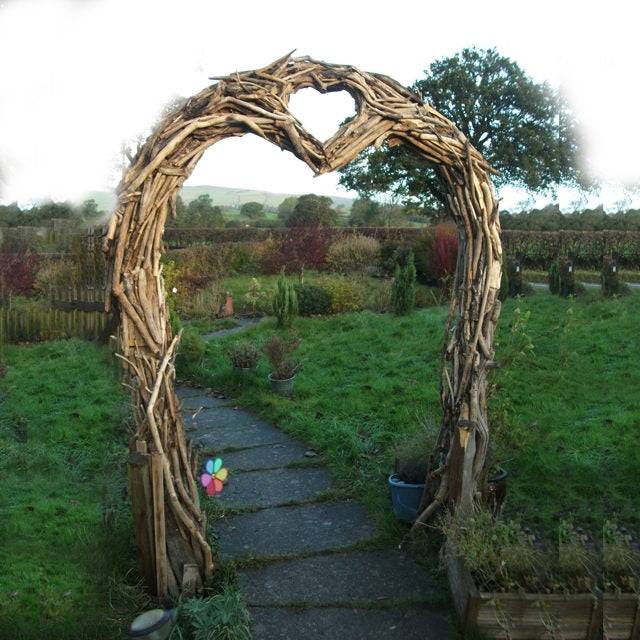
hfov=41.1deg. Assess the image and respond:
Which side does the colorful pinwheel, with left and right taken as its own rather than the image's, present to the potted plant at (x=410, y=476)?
left

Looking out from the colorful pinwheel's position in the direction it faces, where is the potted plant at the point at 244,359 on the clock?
The potted plant is roughly at 6 o'clock from the colorful pinwheel.

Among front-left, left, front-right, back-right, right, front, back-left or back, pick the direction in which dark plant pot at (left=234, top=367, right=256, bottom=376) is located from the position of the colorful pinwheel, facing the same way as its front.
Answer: back

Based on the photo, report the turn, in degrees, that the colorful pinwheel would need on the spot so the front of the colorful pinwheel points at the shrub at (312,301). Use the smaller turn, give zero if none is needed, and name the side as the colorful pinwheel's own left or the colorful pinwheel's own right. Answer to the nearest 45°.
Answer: approximately 180°

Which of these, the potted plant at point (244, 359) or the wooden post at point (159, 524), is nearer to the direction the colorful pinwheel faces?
the wooden post

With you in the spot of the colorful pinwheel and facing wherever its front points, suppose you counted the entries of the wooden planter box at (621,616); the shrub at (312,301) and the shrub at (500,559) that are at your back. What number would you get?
1

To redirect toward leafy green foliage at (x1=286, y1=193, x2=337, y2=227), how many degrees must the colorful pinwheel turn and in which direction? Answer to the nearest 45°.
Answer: approximately 180°

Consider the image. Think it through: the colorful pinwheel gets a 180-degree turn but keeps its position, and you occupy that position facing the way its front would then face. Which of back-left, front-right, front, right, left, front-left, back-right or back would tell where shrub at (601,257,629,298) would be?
front-right

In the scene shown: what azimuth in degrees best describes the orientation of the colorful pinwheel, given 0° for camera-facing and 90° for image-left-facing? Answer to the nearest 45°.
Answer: approximately 0°

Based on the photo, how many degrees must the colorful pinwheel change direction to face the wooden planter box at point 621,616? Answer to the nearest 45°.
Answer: approximately 45° to its left

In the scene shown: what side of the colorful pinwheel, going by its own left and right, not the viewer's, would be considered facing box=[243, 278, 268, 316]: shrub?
back

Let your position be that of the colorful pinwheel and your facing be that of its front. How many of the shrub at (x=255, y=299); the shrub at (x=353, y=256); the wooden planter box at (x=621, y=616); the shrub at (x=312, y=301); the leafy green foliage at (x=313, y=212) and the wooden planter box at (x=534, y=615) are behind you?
4

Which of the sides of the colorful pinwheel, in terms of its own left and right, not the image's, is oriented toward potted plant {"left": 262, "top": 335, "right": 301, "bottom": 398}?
back
